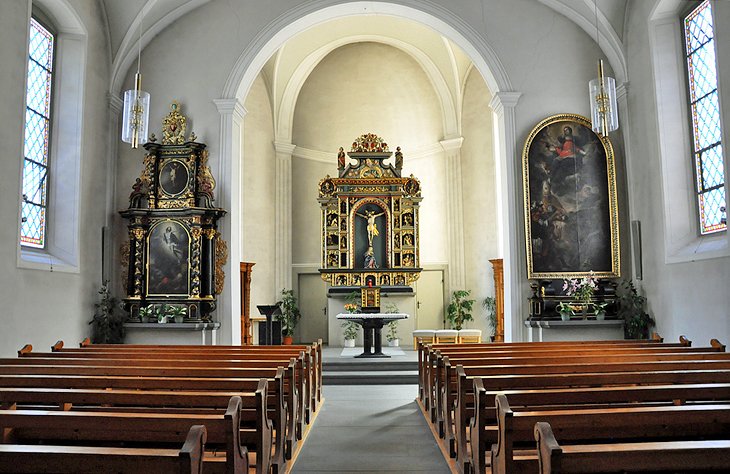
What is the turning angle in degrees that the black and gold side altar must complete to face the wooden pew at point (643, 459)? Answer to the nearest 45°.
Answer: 0° — it already faces it

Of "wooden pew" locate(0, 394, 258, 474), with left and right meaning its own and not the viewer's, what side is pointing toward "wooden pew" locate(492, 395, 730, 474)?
right

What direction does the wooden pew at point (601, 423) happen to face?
away from the camera

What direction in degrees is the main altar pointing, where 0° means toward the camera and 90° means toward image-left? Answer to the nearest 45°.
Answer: approximately 0°

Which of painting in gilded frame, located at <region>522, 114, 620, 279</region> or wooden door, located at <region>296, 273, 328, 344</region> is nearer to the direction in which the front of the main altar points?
the painting in gilded frame

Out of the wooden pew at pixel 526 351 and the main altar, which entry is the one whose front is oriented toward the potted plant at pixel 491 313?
the wooden pew

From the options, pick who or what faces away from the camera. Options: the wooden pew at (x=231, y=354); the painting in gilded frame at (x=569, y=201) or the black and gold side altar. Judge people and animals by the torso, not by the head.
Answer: the wooden pew

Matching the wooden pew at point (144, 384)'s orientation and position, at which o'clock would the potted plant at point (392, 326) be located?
The potted plant is roughly at 1 o'clock from the wooden pew.

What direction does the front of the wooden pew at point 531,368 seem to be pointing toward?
away from the camera

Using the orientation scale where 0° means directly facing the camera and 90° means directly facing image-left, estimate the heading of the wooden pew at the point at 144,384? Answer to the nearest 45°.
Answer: approximately 180°
